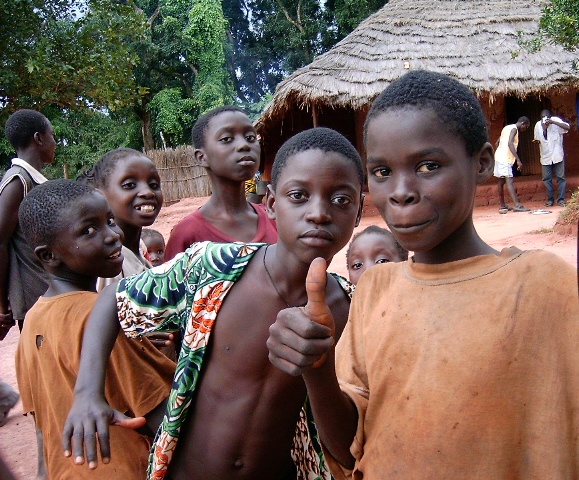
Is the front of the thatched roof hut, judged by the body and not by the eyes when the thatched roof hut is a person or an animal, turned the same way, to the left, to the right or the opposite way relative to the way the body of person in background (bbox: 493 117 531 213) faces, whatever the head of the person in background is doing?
to the right

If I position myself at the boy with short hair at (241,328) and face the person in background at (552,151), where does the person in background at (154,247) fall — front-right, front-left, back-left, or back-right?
front-left

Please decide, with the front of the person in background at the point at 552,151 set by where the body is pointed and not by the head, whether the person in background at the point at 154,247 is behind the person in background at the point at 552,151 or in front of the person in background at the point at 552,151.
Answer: in front

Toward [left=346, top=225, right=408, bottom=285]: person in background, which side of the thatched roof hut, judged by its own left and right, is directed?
front

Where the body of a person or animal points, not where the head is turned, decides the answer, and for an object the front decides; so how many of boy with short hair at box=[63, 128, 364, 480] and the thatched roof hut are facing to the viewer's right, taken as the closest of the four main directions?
0

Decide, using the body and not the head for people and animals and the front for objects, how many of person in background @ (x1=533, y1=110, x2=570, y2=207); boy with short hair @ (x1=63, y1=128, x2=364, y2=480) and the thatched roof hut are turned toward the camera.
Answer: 3

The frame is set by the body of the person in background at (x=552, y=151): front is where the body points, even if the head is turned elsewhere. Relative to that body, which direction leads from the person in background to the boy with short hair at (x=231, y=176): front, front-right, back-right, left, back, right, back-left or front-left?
front

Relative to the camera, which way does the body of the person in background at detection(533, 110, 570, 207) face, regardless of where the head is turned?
toward the camera

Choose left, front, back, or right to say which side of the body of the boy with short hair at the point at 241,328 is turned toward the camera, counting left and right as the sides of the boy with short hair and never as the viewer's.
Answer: front

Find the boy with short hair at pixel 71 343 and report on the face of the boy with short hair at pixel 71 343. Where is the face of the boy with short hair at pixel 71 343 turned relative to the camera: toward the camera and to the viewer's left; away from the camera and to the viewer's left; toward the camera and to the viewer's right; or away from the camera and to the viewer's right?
toward the camera and to the viewer's right

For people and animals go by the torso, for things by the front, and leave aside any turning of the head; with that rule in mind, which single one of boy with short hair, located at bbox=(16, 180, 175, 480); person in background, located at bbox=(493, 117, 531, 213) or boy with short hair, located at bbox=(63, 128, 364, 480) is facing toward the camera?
boy with short hair, located at bbox=(63, 128, 364, 480)

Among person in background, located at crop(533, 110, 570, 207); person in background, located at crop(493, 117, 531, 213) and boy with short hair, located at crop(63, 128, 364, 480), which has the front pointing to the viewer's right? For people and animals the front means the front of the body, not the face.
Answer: person in background, located at crop(493, 117, 531, 213)

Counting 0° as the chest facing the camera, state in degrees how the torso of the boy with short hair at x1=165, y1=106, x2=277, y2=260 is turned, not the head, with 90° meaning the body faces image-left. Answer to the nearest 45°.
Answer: approximately 315°
